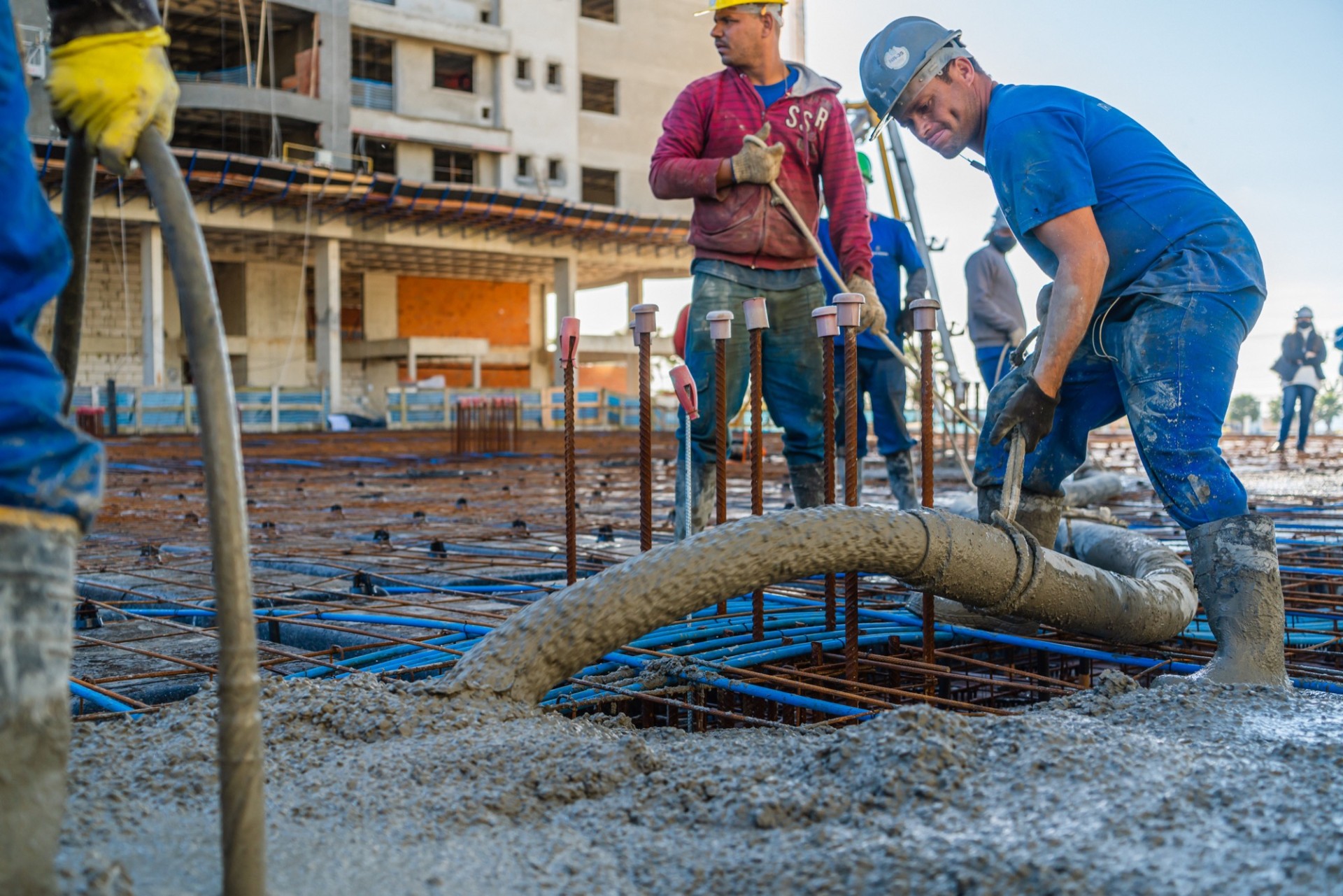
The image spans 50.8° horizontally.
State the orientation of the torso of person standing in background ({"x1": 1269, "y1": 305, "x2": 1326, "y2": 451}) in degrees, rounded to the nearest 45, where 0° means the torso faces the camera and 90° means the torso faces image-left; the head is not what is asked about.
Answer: approximately 0°

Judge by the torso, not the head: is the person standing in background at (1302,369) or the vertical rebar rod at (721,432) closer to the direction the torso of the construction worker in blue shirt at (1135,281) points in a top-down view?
the vertical rebar rod

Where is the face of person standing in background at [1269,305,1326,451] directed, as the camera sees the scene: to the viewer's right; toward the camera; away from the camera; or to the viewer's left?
toward the camera

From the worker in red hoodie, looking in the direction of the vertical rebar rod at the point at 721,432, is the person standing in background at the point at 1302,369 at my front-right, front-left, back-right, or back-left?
back-left

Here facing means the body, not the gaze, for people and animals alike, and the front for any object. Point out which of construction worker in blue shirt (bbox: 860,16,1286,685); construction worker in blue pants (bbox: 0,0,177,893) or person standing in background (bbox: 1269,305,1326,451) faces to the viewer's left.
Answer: construction worker in blue shirt (bbox: 860,16,1286,685)

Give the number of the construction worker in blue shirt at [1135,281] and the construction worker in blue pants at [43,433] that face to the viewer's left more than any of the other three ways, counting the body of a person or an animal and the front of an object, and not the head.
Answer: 1

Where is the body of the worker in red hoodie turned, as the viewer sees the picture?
toward the camera

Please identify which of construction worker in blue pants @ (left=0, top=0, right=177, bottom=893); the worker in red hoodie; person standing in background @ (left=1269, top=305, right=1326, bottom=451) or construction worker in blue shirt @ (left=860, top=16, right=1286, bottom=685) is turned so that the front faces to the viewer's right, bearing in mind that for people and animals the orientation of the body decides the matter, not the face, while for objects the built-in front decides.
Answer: construction worker in blue pants @ (left=0, top=0, right=177, bottom=893)

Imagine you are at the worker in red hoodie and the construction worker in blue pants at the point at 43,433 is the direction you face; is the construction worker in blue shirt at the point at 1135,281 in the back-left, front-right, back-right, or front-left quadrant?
front-left

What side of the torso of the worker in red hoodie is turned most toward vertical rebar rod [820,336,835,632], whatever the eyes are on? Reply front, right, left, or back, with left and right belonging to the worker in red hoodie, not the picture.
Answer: front

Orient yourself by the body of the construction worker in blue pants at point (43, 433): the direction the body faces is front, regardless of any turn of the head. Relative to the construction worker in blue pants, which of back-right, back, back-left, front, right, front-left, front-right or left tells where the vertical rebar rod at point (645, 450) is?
front-left

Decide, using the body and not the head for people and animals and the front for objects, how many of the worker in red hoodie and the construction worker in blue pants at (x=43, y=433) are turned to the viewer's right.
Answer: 1

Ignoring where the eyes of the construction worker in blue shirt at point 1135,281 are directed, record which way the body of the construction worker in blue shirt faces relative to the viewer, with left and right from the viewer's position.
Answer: facing to the left of the viewer

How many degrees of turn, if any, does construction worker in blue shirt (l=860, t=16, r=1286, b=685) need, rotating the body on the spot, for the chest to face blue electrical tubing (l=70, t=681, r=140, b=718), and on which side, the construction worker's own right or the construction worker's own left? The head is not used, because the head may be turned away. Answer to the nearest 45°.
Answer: approximately 45° to the construction worker's own left
